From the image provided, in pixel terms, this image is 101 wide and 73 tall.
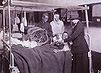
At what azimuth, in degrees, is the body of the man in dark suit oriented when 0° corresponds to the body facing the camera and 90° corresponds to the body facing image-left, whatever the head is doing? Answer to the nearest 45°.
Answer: approximately 90°

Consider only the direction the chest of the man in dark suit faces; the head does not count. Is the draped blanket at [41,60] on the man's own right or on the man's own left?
on the man's own left
